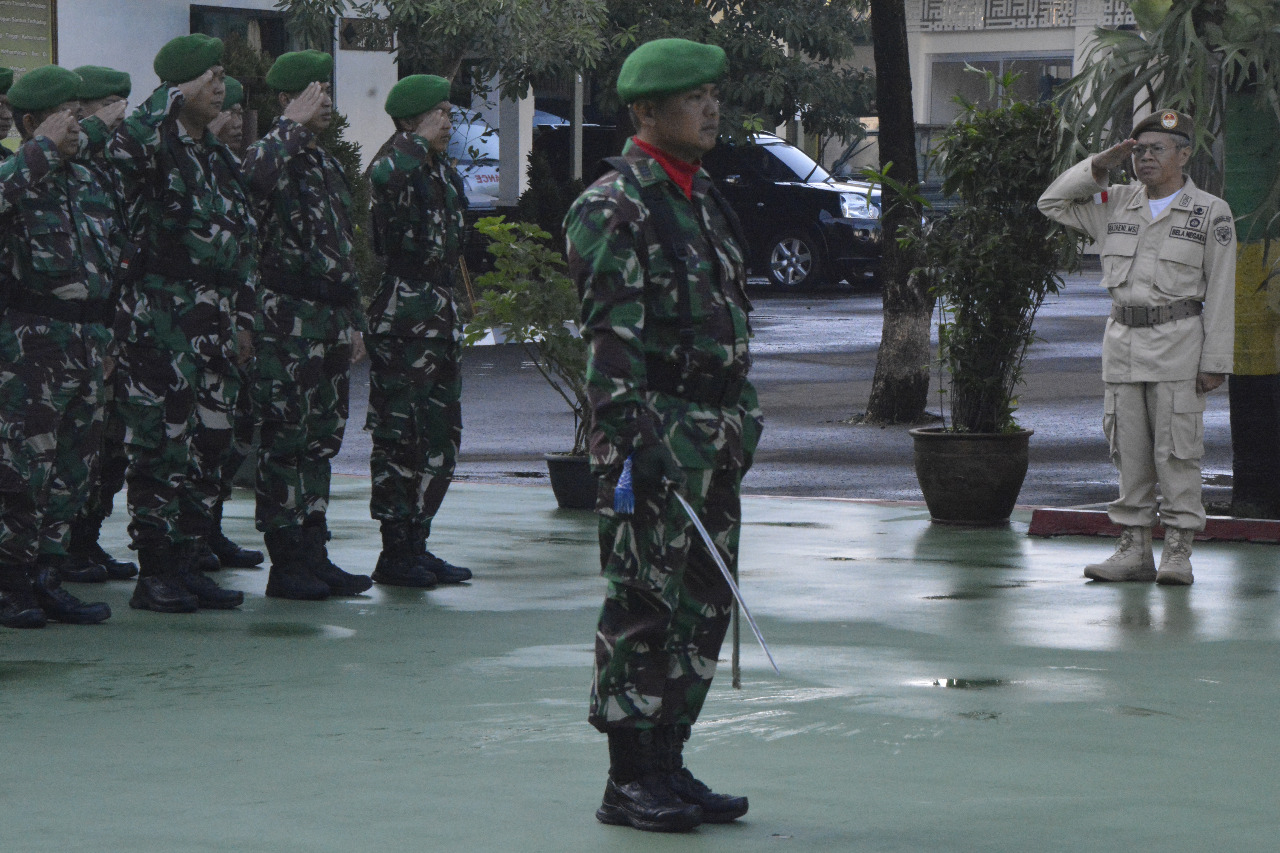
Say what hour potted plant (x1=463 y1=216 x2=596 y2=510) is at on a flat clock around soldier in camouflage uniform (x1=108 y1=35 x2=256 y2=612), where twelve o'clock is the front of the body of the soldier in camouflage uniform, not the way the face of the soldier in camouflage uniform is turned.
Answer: The potted plant is roughly at 10 o'clock from the soldier in camouflage uniform.

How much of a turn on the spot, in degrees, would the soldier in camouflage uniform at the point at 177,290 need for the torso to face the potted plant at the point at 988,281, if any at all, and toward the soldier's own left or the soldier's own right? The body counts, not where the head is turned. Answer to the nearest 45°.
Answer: approximately 45° to the soldier's own left

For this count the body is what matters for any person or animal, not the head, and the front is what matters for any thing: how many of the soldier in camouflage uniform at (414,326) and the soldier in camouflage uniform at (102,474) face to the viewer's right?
2

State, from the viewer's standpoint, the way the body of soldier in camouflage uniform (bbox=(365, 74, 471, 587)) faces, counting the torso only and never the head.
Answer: to the viewer's right

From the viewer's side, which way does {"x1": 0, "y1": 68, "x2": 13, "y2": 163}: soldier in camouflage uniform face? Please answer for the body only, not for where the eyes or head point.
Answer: to the viewer's right

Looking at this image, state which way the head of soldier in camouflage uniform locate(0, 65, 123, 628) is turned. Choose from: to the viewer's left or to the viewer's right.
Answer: to the viewer's right

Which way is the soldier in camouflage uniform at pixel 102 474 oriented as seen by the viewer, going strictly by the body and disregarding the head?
to the viewer's right

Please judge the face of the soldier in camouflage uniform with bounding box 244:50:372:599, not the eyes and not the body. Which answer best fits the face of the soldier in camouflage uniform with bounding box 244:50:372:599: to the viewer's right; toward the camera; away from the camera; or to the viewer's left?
to the viewer's right

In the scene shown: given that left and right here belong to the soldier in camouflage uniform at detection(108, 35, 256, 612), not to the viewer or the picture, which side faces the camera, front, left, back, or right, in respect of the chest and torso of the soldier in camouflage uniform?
right
